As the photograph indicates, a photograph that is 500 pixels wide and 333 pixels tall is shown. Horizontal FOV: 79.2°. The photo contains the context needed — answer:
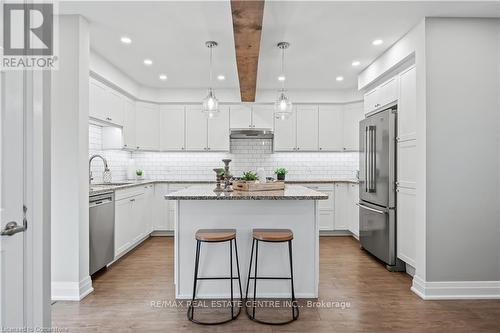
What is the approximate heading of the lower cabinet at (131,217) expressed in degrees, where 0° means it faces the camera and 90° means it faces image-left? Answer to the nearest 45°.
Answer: approximately 315°

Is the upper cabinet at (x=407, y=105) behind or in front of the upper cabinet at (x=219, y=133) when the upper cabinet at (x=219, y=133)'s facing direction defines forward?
in front

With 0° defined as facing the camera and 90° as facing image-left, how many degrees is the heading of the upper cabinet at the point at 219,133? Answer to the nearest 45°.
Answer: approximately 0°

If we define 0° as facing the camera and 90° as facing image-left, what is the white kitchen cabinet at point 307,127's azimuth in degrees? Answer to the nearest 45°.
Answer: approximately 0°

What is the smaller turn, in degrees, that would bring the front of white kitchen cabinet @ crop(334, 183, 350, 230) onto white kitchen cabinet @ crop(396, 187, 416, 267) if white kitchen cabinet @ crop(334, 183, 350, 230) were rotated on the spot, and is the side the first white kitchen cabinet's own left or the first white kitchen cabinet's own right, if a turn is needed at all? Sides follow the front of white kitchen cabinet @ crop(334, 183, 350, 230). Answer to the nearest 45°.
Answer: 0° — it already faces it

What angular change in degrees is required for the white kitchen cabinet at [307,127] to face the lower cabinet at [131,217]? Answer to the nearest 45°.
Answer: approximately 45° to its right

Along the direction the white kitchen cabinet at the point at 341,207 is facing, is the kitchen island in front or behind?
in front
